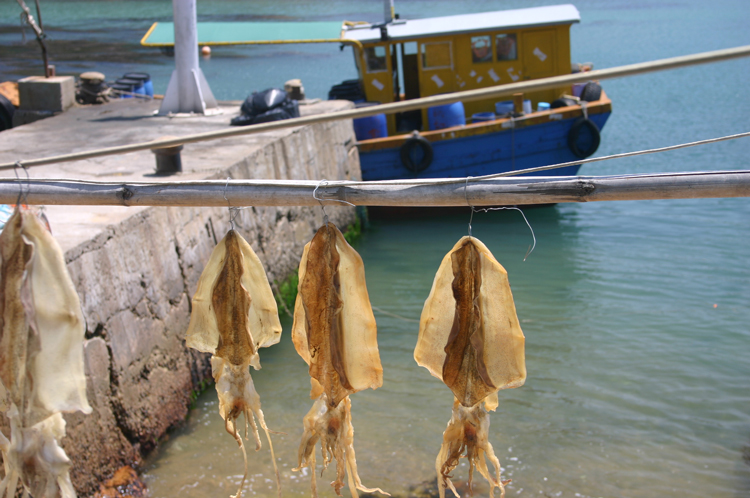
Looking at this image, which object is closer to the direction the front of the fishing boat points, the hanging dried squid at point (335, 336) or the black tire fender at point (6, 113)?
the hanging dried squid

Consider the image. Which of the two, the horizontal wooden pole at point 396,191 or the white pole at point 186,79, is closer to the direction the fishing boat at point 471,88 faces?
the white pole

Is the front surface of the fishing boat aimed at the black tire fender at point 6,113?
yes

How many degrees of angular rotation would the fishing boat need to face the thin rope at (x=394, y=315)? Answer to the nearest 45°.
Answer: approximately 90° to its right

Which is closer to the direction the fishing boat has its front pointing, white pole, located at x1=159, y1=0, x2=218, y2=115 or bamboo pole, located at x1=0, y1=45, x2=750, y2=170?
the white pole

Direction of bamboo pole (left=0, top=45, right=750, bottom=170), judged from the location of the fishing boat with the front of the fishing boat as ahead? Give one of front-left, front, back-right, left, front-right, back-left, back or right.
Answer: left
